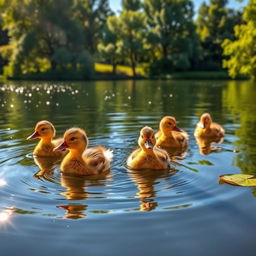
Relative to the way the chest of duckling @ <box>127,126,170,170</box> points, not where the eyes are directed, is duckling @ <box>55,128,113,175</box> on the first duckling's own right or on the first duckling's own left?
on the first duckling's own right

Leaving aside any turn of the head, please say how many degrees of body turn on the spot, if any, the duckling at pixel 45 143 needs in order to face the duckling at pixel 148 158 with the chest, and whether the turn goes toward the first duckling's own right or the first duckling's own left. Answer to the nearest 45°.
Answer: approximately 135° to the first duckling's own left

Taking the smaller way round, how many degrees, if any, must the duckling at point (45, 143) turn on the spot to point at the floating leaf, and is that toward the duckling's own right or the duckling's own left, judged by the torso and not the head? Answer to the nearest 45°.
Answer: approximately 135° to the duckling's own left

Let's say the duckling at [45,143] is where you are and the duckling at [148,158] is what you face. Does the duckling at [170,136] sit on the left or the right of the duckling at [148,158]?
left

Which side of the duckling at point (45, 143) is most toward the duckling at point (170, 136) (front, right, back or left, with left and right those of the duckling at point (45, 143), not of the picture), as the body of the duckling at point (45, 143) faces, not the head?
back

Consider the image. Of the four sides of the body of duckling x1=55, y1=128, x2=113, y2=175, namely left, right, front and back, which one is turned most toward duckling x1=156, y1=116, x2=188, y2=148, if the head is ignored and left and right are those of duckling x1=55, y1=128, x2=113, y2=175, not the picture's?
back

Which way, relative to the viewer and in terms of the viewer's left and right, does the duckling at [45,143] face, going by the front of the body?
facing to the left of the viewer

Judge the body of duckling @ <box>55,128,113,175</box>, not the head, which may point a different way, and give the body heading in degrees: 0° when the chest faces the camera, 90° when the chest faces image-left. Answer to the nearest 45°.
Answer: approximately 45°
